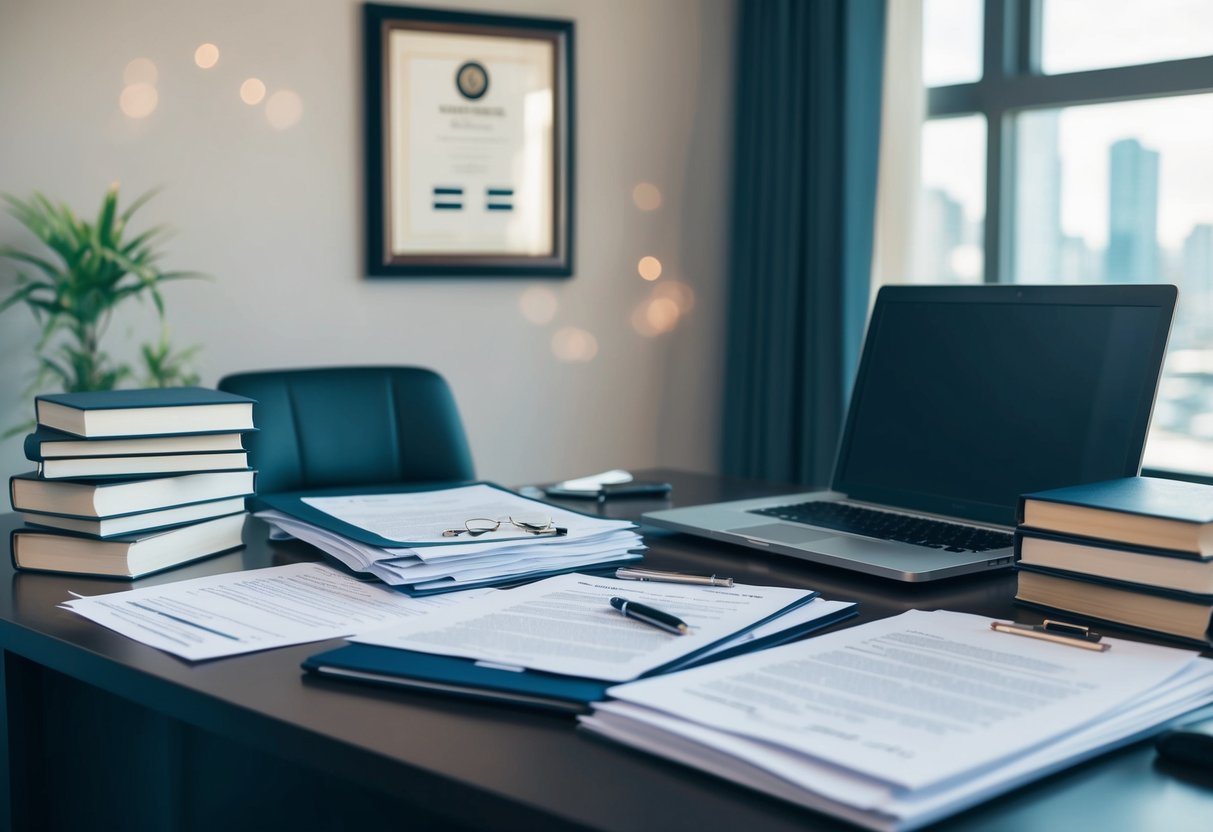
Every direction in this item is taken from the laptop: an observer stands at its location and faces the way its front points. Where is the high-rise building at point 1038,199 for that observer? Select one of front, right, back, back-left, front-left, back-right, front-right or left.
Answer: back-right

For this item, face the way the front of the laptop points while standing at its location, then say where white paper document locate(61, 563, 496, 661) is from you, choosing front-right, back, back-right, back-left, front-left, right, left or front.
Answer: front

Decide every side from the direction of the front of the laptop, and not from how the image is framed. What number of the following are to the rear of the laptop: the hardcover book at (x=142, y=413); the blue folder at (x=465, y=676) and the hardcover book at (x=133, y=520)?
0

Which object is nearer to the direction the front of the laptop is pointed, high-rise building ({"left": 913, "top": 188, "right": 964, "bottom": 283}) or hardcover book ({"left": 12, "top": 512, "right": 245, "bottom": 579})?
the hardcover book

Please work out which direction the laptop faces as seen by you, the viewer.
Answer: facing the viewer and to the left of the viewer

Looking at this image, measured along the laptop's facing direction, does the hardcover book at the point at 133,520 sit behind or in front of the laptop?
in front

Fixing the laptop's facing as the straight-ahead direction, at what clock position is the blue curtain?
The blue curtain is roughly at 4 o'clock from the laptop.

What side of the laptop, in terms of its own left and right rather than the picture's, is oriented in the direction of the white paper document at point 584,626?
front

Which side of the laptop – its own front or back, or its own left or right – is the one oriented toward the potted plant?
right
